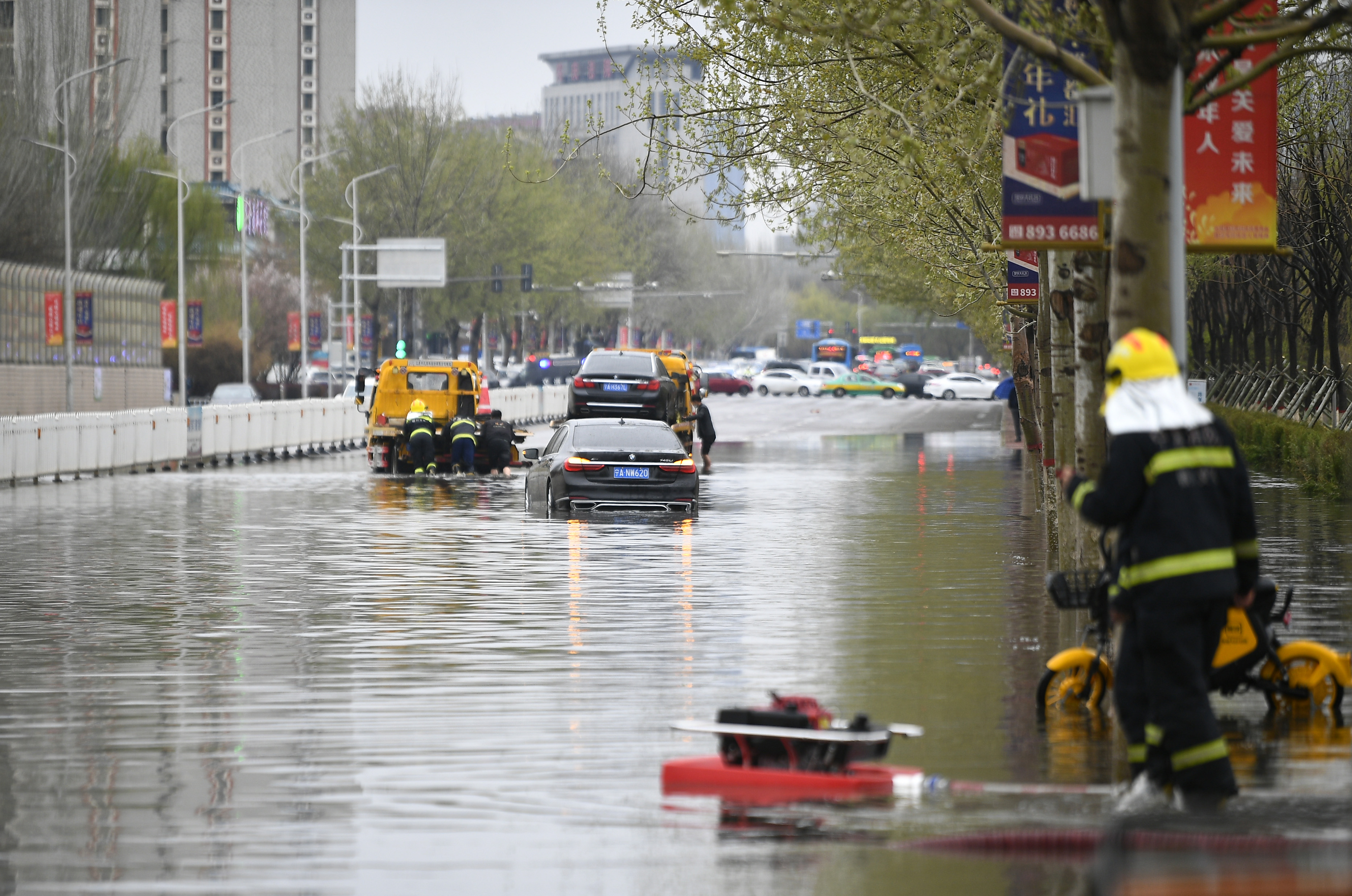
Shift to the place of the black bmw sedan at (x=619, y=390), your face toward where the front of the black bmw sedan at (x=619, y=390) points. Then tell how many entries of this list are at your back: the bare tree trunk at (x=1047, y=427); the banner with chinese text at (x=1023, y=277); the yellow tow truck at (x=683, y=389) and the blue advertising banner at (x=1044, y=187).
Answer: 3

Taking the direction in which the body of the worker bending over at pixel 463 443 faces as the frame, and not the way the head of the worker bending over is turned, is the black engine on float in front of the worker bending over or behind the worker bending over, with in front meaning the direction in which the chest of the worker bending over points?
behind

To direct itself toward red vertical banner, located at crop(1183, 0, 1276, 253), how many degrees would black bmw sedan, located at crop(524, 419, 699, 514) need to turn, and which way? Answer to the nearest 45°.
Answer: approximately 180°

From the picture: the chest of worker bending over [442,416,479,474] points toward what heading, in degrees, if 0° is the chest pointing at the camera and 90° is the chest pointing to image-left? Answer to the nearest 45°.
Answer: approximately 180°

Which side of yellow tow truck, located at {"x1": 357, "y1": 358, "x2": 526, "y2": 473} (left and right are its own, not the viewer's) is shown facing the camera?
back

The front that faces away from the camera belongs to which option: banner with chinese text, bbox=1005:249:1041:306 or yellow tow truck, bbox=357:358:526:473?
the yellow tow truck

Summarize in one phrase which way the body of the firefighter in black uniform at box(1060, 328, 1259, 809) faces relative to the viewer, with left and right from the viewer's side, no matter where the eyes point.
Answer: facing away from the viewer and to the left of the viewer

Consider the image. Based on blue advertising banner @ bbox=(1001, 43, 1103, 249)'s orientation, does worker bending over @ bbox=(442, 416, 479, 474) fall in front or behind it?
behind

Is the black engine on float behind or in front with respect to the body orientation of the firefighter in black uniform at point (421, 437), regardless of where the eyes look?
behind

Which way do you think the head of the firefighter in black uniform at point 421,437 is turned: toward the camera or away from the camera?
away from the camera

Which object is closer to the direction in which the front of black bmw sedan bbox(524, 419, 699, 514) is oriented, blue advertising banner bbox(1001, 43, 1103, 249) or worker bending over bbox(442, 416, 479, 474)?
the worker bending over

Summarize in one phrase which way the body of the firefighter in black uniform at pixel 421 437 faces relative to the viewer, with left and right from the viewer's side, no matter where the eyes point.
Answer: facing away from the viewer
